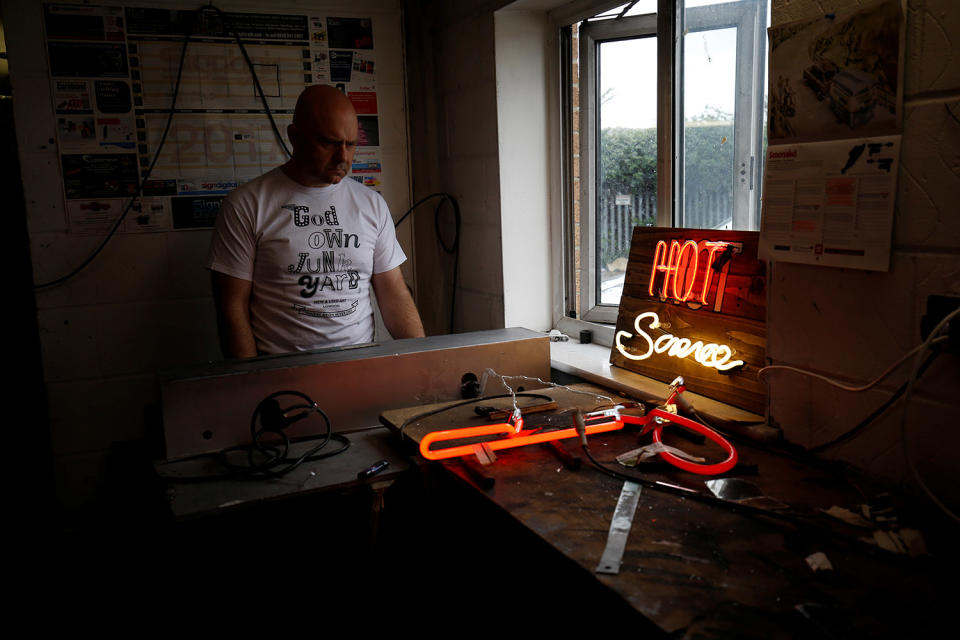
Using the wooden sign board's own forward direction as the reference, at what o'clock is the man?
The man is roughly at 2 o'clock from the wooden sign board.

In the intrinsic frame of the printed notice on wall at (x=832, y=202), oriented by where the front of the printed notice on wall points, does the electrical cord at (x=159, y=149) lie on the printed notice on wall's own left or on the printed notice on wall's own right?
on the printed notice on wall's own right

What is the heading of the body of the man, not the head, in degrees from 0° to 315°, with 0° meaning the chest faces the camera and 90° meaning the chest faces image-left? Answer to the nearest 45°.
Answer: approximately 315°
